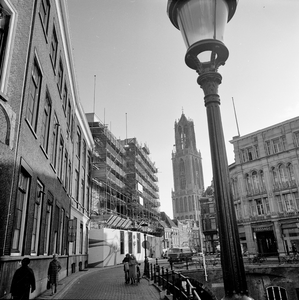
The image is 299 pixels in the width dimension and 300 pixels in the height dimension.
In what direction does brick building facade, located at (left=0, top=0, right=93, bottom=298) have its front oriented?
to the viewer's right

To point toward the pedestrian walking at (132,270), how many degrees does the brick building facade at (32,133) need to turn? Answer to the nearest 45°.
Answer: approximately 45° to its left

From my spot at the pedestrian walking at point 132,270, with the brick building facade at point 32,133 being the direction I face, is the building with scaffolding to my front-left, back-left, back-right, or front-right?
back-right

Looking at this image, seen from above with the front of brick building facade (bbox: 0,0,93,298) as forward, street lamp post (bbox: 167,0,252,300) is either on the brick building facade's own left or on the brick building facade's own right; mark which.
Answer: on the brick building facade's own right

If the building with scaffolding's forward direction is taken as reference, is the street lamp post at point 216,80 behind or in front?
in front

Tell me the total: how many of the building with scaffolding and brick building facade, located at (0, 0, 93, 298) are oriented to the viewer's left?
0

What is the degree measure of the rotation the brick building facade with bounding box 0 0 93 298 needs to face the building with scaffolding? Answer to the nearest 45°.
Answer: approximately 90° to its left

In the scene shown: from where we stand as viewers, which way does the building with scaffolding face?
facing the viewer and to the right of the viewer

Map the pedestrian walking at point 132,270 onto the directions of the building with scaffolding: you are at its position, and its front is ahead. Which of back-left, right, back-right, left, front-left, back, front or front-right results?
front-right
